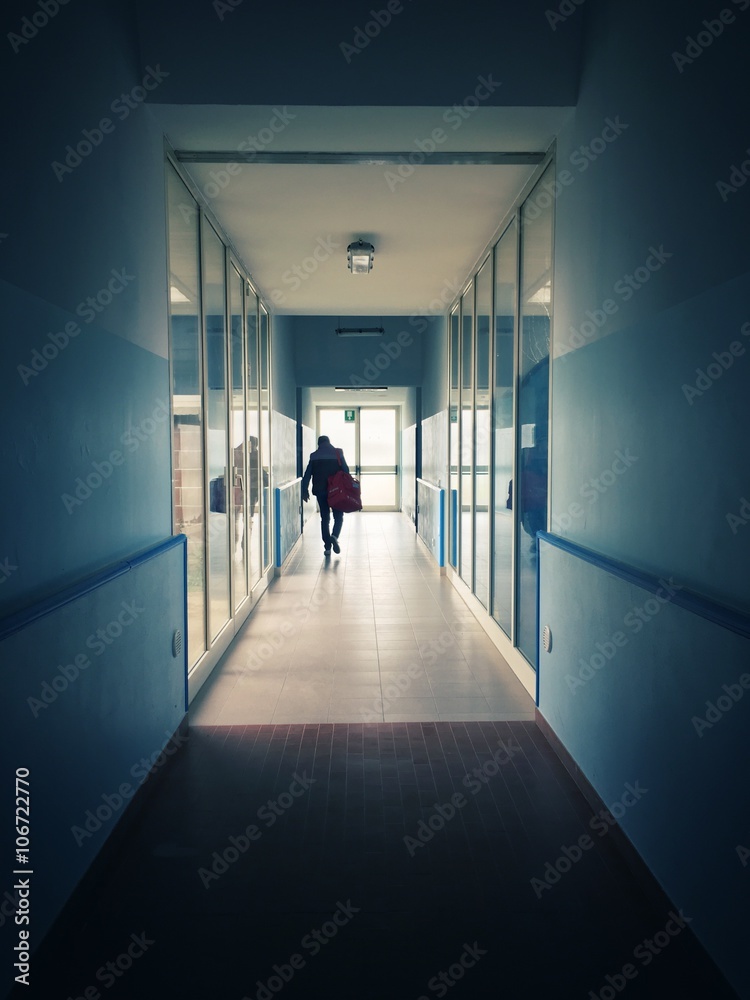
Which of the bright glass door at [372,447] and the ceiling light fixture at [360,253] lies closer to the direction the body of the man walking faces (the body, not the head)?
the bright glass door

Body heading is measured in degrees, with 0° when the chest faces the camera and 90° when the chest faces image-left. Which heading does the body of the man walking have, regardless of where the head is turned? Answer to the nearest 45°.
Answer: approximately 180°

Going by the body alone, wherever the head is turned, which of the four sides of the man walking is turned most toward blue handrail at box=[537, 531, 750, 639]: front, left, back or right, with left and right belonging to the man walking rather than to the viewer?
back

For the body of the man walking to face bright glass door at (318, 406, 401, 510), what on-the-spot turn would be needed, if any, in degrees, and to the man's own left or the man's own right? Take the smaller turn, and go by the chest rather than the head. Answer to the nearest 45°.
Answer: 0° — they already face it

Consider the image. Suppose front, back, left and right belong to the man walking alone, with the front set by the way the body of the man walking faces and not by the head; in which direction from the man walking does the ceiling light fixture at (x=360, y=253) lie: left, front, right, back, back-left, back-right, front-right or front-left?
back

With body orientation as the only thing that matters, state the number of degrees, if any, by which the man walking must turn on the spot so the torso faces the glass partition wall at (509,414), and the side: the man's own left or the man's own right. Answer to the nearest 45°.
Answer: approximately 180°

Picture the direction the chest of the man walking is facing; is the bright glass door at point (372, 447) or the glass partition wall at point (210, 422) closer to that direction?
the bright glass door

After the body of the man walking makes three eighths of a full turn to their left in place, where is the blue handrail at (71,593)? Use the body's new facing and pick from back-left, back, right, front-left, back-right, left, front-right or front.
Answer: front-left

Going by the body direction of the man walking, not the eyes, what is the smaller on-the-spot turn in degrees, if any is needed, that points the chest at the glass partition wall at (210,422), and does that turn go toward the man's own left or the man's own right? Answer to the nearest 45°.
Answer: approximately 180°
